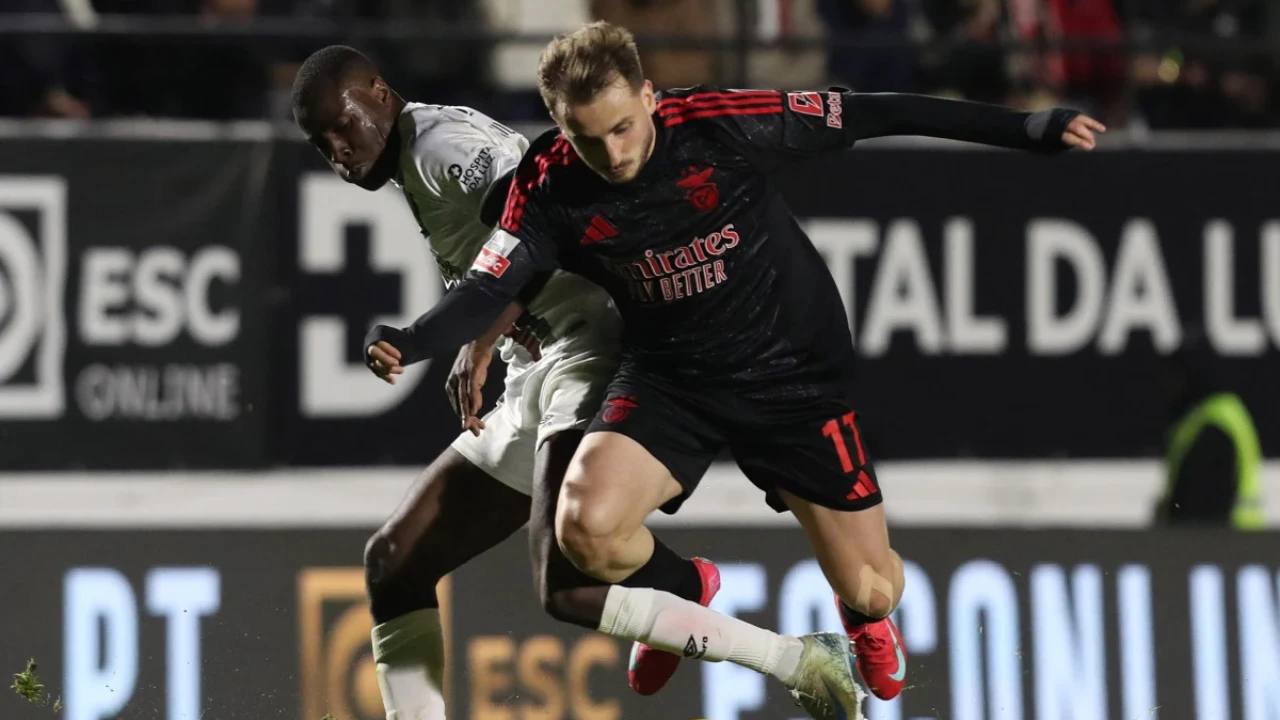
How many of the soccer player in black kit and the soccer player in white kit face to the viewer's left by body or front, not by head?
1

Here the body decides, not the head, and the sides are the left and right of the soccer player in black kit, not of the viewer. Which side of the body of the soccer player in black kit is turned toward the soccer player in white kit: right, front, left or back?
right

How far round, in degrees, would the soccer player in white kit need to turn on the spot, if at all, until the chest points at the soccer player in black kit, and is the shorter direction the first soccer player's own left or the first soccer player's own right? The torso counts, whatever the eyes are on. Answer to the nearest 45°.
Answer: approximately 135° to the first soccer player's own left

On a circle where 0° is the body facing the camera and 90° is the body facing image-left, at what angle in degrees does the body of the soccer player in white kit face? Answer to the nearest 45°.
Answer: approximately 90°

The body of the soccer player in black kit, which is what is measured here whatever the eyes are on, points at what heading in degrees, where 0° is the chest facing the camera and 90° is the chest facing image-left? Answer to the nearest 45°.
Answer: approximately 0°

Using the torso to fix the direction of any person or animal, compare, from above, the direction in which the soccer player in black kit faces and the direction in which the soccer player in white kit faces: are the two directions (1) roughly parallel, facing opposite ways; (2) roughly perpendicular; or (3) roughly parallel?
roughly perpendicular

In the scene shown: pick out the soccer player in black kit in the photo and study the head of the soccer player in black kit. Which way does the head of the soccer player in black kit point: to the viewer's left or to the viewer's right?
to the viewer's left
